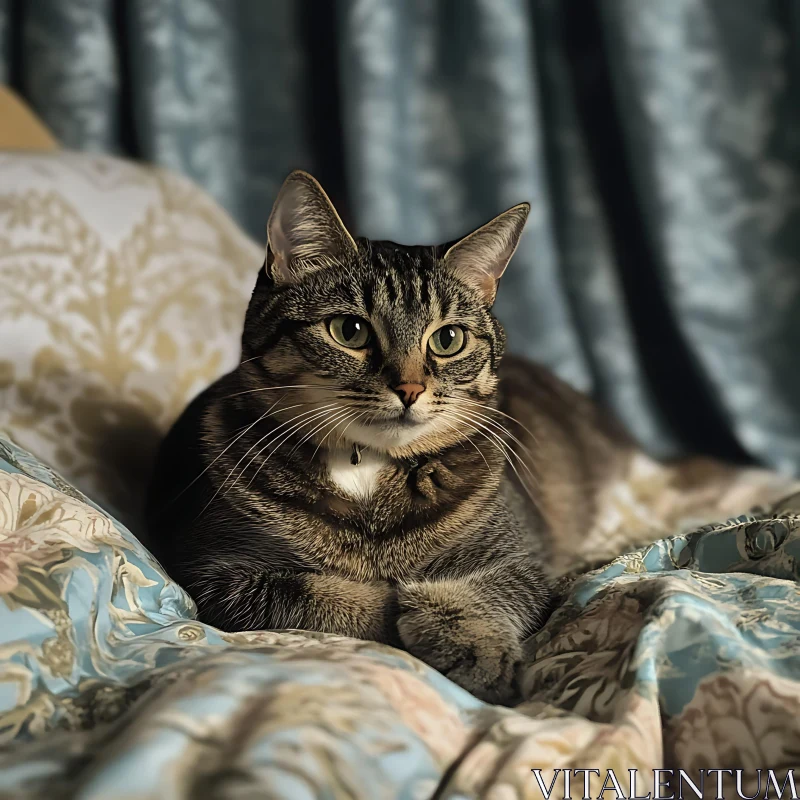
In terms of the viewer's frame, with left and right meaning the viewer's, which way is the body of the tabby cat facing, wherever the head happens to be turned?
facing the viewer

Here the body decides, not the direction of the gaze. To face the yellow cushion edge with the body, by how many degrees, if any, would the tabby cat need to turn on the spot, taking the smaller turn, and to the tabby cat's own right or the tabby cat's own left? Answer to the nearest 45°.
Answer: approximately 135° to the tabby cat's own right
